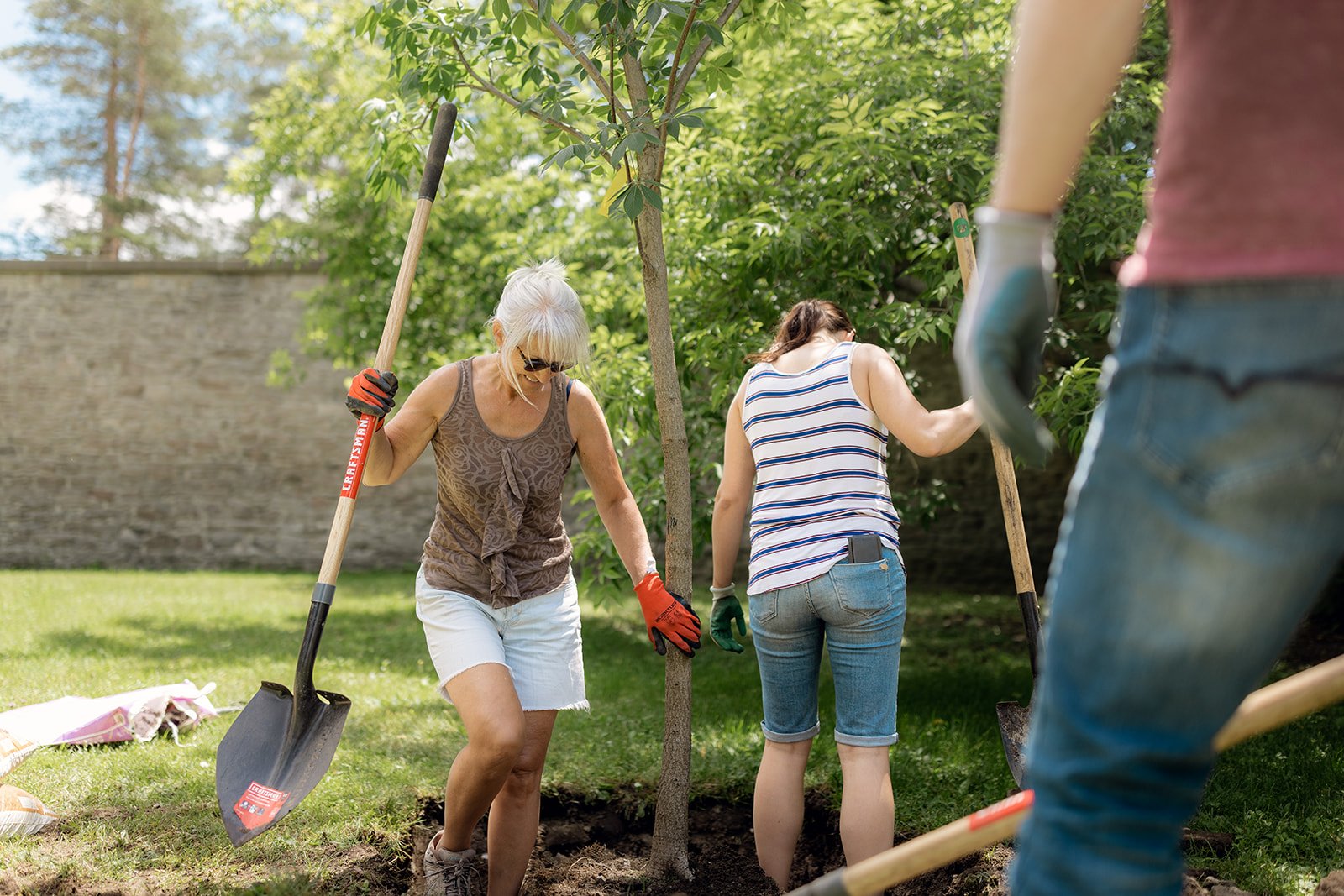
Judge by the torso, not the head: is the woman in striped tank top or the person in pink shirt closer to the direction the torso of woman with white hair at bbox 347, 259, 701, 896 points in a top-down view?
the person in pink shirt

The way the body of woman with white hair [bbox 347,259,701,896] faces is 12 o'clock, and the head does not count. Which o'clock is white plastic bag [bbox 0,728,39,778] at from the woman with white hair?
The white plastic bag is roughly at 4 o'clock from the woman with white hair.

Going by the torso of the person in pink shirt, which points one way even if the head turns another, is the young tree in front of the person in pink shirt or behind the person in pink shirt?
in front

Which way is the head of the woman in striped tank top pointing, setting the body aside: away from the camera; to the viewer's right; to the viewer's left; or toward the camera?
away from the camera

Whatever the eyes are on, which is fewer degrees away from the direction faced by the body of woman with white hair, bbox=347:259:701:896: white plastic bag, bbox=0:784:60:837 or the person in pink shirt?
the person in pink shirt

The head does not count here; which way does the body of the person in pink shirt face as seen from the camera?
away from the camera

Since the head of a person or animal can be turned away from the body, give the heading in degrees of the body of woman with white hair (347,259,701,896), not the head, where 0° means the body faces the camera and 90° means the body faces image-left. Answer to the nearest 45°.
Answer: approximately 0°
